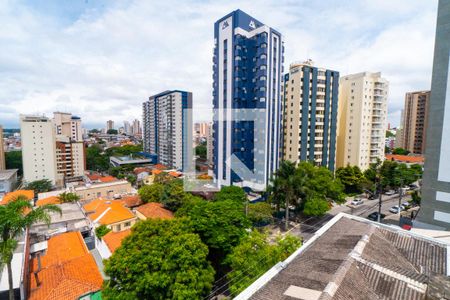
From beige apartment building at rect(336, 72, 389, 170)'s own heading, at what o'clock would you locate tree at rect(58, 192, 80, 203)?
The tree is roughly at 3 o'clock from the beige apartment building.

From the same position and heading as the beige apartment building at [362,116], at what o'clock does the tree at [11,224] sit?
The tree is roughly at 2 o'clock from the beige apartment building.

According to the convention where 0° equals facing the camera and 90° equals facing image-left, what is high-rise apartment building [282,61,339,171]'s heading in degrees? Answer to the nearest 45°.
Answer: approximately 315°

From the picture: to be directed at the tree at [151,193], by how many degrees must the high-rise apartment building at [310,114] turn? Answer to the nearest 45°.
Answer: approximately 90° to its right

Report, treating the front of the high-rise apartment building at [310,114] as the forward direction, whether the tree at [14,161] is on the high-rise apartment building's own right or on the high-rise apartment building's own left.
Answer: on the high-rise apartment building's own right

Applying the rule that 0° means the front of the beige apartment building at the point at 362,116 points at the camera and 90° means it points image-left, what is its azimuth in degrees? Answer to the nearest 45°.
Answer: approximately 315°

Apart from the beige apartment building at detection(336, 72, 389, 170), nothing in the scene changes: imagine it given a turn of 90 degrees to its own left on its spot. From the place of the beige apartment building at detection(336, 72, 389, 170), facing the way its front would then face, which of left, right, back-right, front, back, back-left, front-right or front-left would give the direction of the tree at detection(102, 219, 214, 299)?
back-right

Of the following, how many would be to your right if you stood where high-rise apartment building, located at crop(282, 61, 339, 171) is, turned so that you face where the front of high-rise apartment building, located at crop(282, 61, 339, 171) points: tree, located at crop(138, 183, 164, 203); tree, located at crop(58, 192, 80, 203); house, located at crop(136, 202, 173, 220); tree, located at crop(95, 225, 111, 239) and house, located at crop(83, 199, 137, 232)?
5

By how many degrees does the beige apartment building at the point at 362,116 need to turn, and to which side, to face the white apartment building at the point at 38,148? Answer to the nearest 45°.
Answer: approximately 90° to its right

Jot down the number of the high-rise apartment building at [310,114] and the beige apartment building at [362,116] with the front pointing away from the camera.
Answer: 0

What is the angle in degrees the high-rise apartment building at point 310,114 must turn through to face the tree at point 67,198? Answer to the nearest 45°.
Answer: approximately 90° to its right

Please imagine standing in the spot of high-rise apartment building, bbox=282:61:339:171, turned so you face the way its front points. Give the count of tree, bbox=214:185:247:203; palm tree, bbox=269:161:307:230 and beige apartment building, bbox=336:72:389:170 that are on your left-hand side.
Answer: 1

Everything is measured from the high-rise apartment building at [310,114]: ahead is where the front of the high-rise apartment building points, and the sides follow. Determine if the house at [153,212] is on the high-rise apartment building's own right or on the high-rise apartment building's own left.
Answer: on the high-rise apartment building's own right
